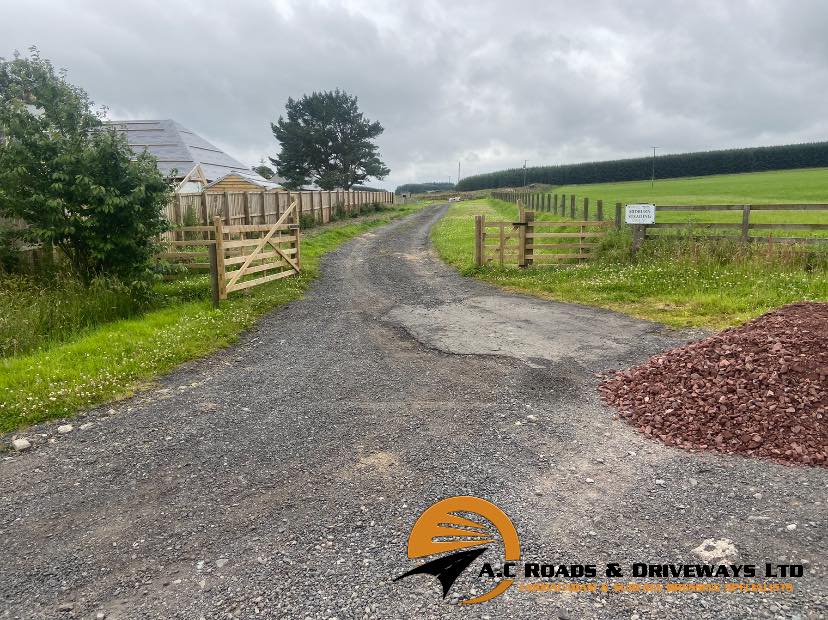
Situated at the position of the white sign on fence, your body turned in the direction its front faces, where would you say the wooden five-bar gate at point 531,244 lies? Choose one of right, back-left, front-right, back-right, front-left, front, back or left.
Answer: right

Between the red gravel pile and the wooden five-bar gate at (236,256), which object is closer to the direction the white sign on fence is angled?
the red gravel pile

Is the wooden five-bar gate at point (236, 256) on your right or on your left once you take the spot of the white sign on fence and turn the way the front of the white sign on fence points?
on your right

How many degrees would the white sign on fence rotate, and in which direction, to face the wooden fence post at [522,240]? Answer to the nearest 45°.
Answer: approximately 90° to its right

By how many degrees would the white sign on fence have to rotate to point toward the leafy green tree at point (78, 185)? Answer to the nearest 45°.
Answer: approximately 45° to its right

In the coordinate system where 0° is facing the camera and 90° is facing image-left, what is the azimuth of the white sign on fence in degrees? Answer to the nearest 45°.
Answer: approximately 0°

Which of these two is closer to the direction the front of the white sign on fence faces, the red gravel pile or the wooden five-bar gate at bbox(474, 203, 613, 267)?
the red gravel pile

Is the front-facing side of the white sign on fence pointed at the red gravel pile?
yes

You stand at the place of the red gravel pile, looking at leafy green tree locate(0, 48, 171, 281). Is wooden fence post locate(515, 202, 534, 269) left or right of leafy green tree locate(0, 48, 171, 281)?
right
